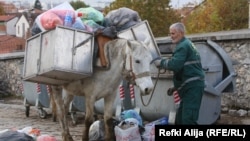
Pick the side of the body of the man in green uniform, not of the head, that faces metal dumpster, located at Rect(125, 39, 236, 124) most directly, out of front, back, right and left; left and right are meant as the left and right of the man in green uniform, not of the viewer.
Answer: right

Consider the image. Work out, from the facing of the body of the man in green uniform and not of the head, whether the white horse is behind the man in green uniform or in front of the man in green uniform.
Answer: in front

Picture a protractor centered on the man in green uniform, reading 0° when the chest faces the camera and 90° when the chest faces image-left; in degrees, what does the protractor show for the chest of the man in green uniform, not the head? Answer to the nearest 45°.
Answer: approximately 90°

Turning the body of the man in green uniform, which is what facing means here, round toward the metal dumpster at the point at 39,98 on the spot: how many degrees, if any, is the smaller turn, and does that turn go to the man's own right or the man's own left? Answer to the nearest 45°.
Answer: approximately 45° to the man's own right

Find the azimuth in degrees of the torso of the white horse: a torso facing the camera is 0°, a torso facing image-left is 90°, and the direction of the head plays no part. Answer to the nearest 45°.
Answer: approximately 315°

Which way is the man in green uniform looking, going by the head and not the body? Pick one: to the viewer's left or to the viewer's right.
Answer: to the viewer's left

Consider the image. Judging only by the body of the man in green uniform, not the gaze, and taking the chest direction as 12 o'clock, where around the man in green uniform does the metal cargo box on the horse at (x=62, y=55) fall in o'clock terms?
The metal cargo box on the horse is roughly at 12 o'clock from the man in green uniform.

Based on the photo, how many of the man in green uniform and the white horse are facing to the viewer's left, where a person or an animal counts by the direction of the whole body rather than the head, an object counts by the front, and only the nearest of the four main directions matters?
1
